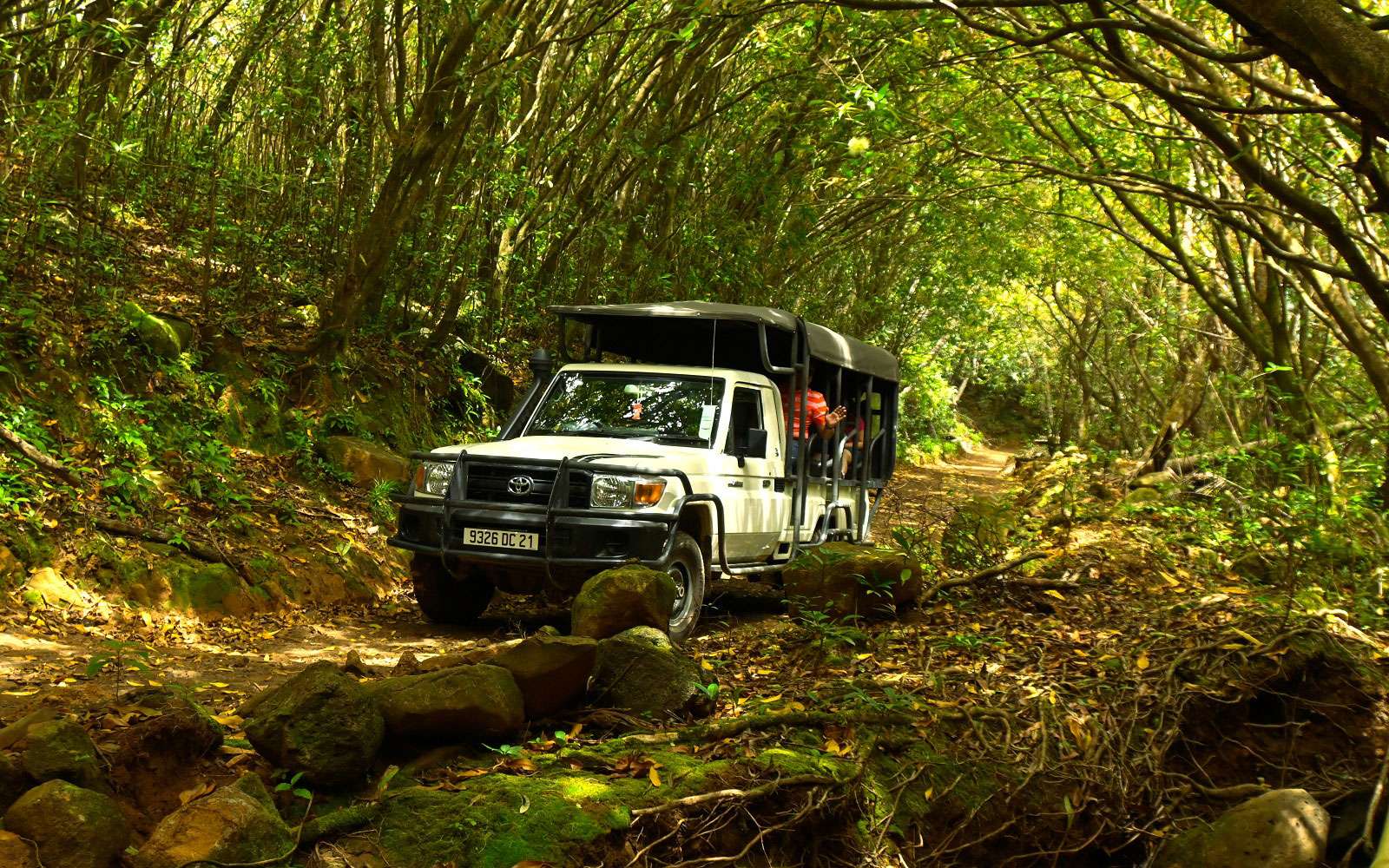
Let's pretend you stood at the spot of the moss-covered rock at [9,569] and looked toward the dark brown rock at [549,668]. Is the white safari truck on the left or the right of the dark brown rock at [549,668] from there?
left

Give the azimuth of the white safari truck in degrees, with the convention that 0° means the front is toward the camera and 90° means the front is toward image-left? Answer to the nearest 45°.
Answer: approximately 45°

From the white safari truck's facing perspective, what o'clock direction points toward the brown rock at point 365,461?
The brown rock is roughly at 3 o'clock from the white safari truck.

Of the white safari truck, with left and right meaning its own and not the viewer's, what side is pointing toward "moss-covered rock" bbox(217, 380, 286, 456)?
right

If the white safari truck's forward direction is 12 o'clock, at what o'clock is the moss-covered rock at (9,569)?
The moss-covered rock is roughly at 1 o'clock from the white safari truck.

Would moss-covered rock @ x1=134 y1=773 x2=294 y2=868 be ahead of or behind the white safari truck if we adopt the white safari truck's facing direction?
ahead

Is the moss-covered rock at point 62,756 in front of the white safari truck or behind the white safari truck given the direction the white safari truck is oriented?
in front

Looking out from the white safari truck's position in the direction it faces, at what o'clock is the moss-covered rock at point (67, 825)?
The moss-covered rock is roughly at 11 o'clock from the white safari truck.

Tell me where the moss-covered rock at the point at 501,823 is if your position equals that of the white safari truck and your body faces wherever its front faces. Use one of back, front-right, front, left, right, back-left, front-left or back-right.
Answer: front-left

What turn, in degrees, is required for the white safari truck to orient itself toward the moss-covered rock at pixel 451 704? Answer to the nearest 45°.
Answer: approximately 45° to its left

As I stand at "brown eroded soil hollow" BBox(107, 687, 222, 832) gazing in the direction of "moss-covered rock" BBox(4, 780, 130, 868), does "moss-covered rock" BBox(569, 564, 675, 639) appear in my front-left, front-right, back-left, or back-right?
back-left

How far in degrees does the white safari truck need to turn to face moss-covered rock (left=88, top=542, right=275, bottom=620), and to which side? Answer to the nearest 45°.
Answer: approximately 45° to its right

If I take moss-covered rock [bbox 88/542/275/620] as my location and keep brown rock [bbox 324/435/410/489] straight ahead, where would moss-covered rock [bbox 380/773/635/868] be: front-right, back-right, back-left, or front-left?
back-right

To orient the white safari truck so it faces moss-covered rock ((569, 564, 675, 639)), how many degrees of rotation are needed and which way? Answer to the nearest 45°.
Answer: approximately 45° to its left

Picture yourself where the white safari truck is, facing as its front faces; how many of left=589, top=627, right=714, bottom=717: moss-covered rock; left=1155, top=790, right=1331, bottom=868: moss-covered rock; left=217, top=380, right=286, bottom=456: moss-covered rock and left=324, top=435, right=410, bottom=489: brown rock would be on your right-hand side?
2
